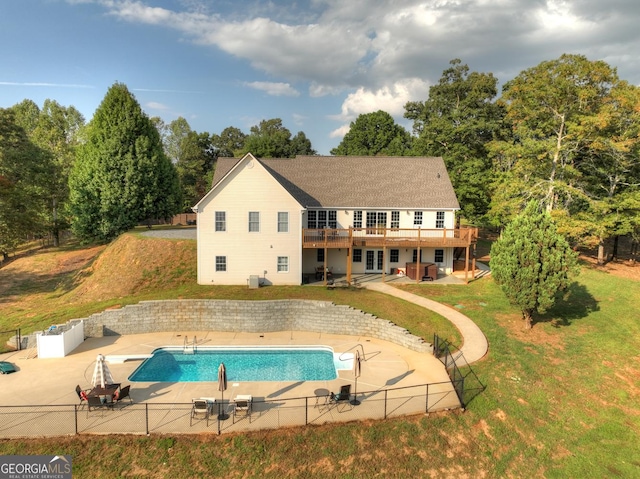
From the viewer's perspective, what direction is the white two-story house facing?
away from the camera

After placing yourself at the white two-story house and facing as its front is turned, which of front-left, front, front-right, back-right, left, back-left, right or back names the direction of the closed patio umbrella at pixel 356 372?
back

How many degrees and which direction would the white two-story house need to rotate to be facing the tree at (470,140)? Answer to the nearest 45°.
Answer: approximately 45° to its right

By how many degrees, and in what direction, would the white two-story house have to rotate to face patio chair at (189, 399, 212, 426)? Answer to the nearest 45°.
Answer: approximately 180°

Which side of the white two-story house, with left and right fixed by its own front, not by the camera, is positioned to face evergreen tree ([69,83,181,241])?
left

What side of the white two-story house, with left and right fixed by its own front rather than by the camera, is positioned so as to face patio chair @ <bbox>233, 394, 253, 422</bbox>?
back

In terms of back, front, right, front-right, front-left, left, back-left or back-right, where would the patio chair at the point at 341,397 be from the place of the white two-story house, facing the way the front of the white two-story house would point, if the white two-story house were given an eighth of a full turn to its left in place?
back-left

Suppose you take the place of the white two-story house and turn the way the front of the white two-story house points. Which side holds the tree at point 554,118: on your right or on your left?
on your right

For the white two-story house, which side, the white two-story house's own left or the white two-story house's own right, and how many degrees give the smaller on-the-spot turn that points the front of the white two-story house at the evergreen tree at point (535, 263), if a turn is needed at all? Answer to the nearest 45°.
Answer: approximately 135° to the white two-story house's own right
